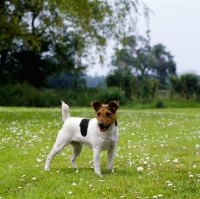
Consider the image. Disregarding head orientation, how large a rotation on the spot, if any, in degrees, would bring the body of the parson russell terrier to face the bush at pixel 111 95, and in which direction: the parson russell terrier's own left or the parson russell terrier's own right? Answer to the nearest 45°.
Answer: approximately 135° to the parson russell terrier's own left

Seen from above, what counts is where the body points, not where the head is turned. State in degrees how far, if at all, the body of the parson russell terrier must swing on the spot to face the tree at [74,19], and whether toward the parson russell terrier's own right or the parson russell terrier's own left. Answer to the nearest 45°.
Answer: approximately 135° to the parson russell terrier's own left

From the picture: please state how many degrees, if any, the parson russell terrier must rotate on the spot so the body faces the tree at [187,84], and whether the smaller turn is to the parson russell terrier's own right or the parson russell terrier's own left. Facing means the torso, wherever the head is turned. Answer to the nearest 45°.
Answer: approximately 135° to the parson russell terrier's own left

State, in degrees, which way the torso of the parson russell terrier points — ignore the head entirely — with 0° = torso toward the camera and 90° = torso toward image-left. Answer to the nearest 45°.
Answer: approximately 315°
